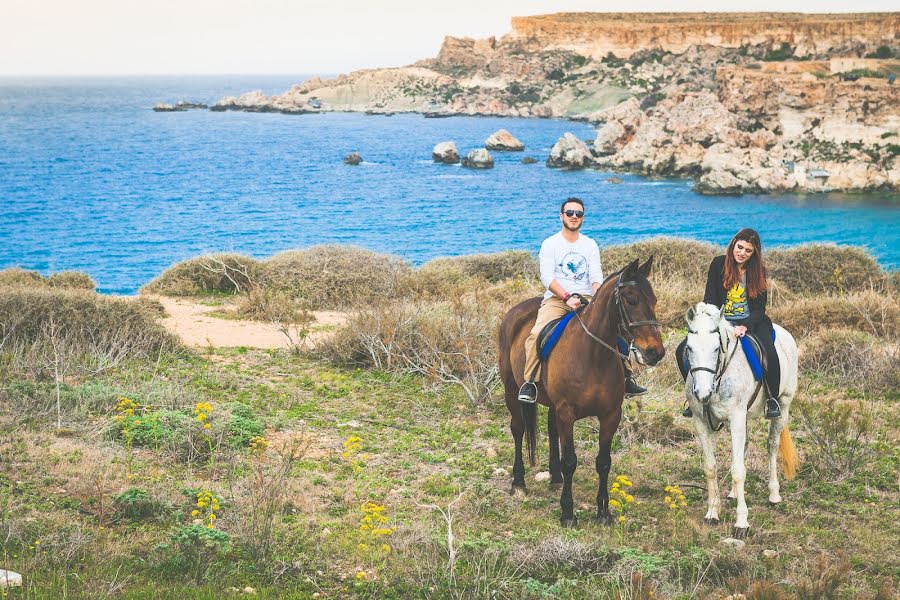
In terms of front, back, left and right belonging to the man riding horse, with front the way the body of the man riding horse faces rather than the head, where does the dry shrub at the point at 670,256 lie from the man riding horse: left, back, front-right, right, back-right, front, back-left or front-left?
back

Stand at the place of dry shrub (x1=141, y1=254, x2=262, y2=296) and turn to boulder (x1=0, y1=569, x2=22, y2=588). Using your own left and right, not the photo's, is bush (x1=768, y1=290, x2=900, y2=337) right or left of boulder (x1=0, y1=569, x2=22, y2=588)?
left

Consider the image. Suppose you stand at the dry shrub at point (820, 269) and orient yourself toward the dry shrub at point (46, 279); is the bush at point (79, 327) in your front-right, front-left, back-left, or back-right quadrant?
front-left

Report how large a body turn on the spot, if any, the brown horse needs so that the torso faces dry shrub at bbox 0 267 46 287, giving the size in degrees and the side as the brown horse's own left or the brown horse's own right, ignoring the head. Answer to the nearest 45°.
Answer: approximately 180°

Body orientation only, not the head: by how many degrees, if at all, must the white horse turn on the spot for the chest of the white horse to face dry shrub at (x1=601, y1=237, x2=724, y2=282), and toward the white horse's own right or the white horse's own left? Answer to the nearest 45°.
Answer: approximately 135° to the white horse's own right

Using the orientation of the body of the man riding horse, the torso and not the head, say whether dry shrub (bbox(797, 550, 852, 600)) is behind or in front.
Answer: in front

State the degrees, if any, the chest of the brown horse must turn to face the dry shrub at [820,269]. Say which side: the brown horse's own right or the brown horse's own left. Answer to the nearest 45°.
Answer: approximately 135° to the brown horse's own left

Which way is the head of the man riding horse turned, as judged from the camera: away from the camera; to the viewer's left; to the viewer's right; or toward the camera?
toward the camera

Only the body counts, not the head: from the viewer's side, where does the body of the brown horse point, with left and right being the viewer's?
facing the viewer and to the right of the viewer

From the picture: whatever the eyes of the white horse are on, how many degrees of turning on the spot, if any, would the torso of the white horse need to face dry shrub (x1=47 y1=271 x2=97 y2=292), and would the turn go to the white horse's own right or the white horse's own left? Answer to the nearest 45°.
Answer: approximately 90° to the white horse's own right

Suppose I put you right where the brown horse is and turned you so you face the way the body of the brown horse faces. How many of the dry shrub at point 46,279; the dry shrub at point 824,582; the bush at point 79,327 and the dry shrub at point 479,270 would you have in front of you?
1

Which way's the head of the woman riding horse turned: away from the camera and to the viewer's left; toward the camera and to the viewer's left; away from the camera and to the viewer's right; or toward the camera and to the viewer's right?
toward the camera and to the viewer's left

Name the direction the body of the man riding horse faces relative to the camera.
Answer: toward the camera

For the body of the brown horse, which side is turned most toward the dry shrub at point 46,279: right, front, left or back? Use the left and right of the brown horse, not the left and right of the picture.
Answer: back

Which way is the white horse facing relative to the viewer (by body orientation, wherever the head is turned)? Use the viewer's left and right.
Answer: facing the viewer and to the left of the viewer

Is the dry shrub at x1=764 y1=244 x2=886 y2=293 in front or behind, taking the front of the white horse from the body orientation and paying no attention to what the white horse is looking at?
behind

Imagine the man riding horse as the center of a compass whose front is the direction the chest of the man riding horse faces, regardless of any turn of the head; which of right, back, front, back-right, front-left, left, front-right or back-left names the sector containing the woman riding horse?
left
